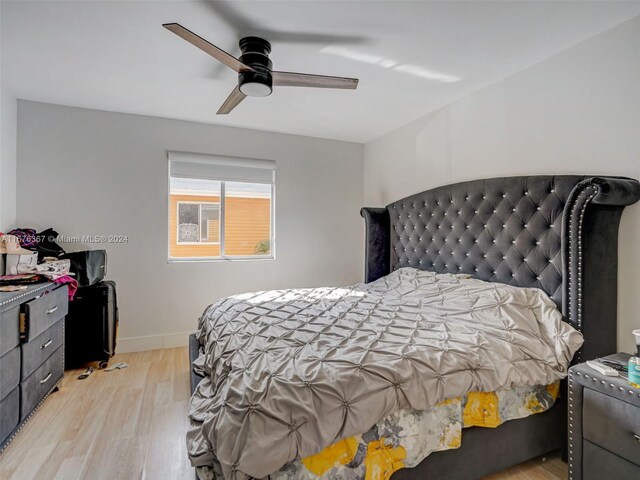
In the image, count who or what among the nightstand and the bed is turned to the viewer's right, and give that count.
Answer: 0

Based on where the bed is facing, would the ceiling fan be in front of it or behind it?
in front

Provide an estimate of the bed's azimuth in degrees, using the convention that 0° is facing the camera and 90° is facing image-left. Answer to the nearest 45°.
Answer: approximately 45°

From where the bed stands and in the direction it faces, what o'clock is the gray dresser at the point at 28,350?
The gray dresser is roughly at 1 o'clock from the bed.

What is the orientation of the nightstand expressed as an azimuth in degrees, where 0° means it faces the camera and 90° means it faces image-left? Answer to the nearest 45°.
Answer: approximately 45°

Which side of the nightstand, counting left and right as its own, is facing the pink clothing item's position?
front
